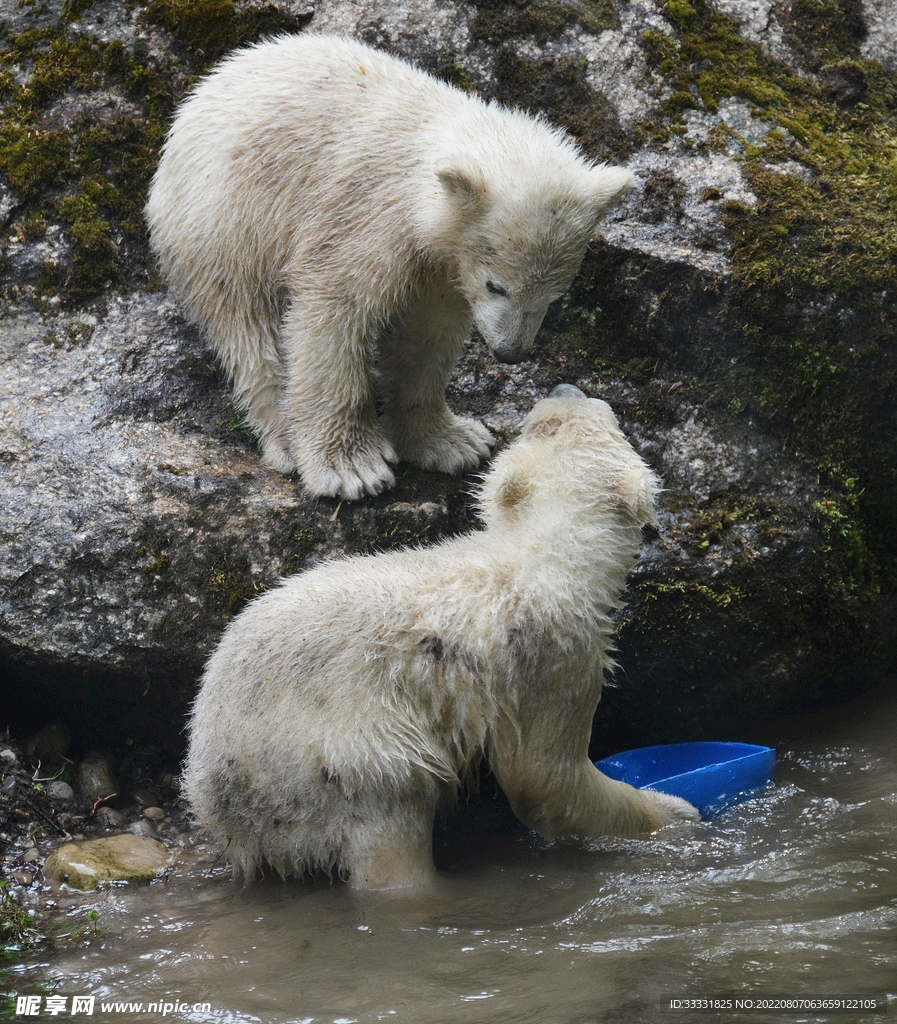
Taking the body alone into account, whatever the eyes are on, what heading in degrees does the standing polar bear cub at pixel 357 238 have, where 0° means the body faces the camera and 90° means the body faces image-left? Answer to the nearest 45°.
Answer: approximately 315°

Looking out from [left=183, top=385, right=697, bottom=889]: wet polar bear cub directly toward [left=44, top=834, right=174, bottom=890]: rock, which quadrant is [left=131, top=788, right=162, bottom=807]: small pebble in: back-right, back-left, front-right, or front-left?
front-right

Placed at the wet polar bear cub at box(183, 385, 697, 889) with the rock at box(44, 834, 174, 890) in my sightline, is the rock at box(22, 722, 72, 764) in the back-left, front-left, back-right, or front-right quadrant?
front-right

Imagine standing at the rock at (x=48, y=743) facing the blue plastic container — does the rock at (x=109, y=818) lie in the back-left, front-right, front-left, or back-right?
front-right
